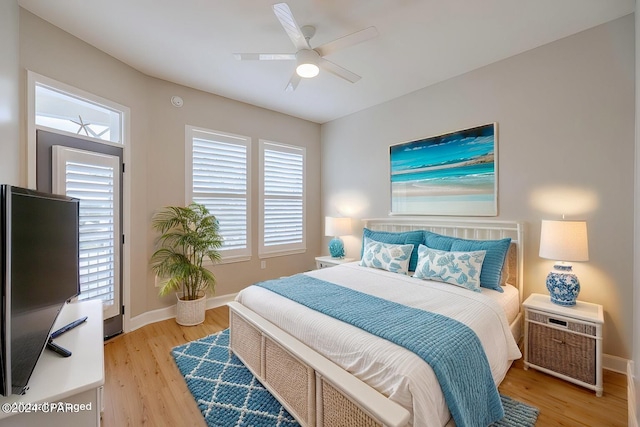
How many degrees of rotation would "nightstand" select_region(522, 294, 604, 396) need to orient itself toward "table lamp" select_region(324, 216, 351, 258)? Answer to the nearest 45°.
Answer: approximately 45° to its right

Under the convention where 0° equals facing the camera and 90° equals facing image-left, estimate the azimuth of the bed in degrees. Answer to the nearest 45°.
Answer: approximately 45°

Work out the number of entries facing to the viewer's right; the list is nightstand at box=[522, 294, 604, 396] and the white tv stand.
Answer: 1

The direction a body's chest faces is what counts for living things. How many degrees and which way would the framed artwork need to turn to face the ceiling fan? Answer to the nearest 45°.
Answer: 0° — it already faces it

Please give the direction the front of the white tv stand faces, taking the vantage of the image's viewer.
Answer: facing to the right of the viewer

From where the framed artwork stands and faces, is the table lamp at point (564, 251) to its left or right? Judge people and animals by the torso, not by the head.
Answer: on its left

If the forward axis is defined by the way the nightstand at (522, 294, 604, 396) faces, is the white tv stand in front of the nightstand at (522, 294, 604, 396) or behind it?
in front

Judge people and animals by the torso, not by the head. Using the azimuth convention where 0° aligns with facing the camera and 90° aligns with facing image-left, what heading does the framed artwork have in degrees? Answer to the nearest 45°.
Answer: approximately 45°

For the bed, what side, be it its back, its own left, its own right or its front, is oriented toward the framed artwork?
back

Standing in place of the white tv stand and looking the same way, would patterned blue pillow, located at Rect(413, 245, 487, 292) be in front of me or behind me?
in front

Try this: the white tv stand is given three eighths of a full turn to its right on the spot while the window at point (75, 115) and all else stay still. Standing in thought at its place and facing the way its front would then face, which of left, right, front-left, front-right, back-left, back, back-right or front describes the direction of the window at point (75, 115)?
back-right
